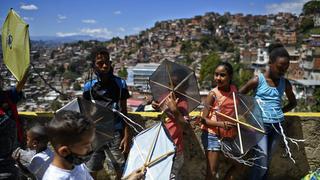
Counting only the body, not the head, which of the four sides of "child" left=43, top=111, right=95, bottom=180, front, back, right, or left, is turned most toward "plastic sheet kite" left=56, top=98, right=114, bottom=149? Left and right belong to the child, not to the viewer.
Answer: left

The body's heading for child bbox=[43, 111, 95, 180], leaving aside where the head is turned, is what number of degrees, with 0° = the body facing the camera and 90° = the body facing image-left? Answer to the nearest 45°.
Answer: approximately 270°

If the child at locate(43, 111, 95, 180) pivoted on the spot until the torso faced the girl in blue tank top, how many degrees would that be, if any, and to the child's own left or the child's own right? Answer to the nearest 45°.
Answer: approximately 45° to the child's own left

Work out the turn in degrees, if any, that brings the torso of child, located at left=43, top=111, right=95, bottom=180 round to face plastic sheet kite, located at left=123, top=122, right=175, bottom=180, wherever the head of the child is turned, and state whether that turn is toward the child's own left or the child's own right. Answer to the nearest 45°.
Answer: approximately 45° to the child's own left

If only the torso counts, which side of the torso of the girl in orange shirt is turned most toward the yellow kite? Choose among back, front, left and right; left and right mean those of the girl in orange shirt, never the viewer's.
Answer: right
